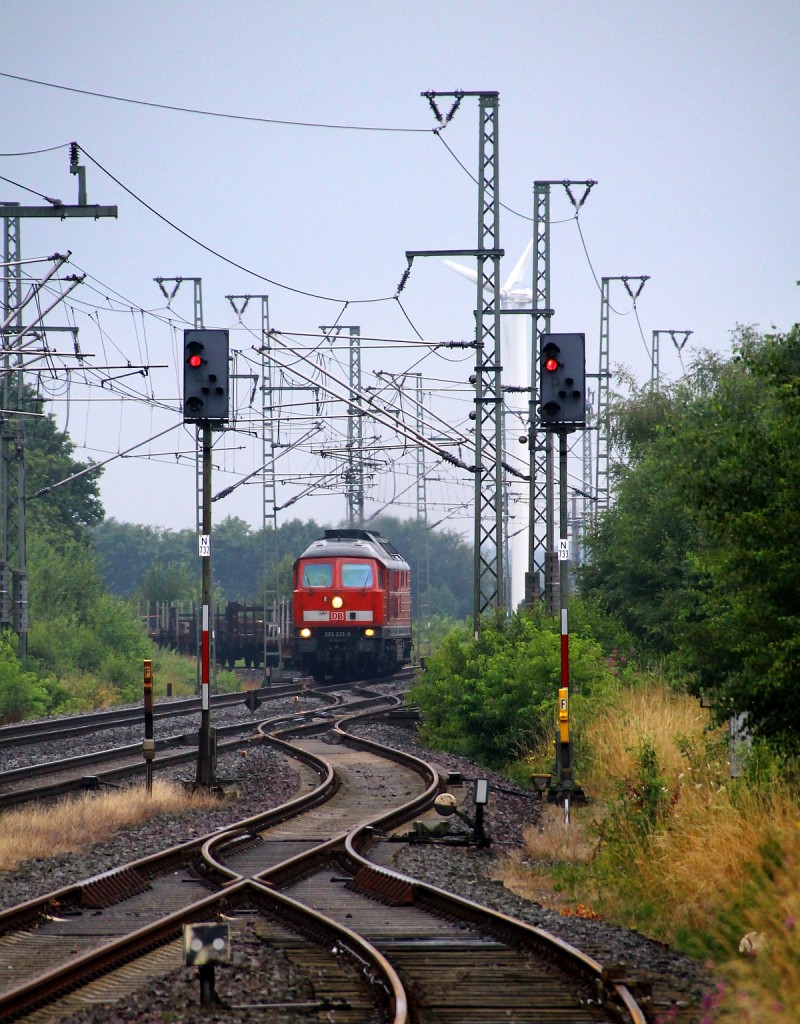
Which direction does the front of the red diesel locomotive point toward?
toward the camera

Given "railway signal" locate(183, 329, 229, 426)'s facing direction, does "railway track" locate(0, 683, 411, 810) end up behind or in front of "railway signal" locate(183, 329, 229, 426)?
behind

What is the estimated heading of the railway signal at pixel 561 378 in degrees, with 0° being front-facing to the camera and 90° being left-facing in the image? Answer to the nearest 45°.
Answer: approximately 0°

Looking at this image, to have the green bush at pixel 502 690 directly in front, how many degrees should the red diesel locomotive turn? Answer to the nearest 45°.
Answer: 0° — it already faces it

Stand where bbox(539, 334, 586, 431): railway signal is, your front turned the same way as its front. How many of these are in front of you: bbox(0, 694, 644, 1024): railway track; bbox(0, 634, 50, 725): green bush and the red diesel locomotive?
1

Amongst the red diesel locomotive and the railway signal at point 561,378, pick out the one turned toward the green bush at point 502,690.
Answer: the red diesel locomotive

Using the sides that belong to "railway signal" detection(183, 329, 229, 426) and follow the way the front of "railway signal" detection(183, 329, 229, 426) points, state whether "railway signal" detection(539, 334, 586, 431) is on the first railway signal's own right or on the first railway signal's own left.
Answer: on the first railway signal's own left

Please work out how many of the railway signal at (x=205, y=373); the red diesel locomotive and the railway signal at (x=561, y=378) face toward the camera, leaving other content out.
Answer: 3

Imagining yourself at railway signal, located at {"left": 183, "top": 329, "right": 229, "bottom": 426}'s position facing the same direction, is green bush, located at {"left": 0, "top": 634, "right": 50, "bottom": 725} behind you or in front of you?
behind

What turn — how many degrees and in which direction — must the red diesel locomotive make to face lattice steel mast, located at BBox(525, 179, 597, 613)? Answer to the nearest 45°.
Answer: approximately 45° to its left

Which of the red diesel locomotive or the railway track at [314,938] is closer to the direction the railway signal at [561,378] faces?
the railway track

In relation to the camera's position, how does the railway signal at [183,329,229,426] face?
facing the viewer

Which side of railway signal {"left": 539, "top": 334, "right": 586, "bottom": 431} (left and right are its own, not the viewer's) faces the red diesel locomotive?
back

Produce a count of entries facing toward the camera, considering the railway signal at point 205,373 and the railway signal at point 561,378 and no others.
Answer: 2

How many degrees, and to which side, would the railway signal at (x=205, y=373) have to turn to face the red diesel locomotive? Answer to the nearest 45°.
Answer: approximately 180°

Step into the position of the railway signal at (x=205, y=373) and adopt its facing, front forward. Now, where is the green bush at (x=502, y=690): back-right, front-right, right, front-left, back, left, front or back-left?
back-left
